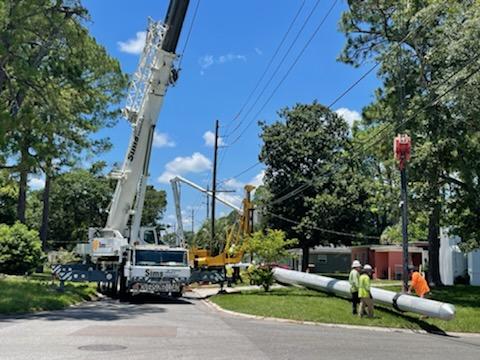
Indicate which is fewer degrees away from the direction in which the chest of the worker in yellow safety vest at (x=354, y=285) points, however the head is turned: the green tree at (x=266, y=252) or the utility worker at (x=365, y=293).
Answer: the utility worker

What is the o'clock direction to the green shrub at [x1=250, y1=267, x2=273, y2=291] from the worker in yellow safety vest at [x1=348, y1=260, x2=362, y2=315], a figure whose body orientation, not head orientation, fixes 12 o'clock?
The green shrub is roughly at 8 o'clock from the worker in yellow safety vest.

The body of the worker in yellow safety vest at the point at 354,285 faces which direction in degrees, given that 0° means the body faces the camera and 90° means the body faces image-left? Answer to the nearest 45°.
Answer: approximately 270°

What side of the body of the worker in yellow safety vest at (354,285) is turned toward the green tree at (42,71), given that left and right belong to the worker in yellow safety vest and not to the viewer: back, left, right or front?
back

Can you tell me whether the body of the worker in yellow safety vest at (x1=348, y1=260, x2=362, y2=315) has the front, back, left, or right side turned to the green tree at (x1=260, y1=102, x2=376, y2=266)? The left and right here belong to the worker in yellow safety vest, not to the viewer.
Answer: left

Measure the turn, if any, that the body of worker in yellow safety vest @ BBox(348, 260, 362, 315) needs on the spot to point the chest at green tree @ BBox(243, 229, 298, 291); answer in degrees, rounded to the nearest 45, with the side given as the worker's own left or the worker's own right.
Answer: approximately 135° to the worker's own left
